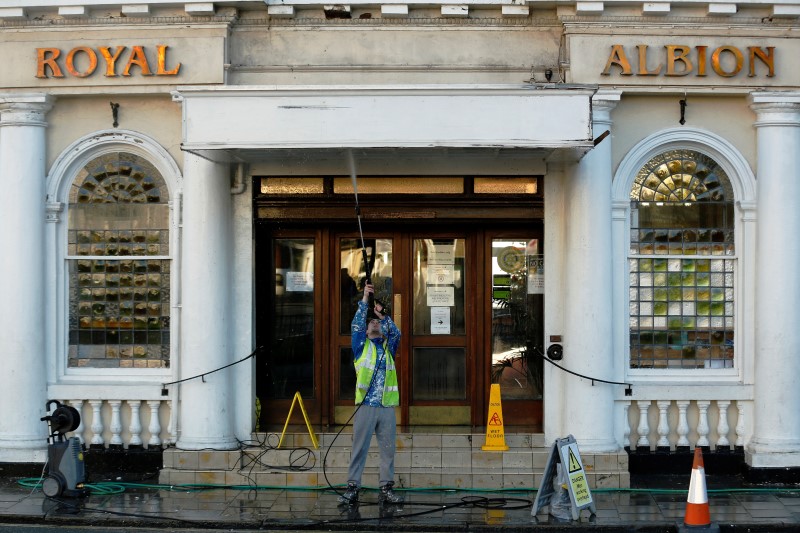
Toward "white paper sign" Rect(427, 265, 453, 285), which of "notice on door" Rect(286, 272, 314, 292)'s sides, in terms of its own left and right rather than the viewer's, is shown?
left

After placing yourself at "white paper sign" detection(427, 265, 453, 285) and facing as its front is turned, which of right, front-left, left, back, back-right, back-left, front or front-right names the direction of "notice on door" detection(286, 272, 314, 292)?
right

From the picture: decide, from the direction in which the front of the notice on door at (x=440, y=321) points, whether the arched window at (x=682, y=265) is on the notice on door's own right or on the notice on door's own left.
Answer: on the notice on door's own left

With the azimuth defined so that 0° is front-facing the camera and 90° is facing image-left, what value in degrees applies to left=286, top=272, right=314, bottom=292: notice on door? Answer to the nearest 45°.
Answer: approximately 0°

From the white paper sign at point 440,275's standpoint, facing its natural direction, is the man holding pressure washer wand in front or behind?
in front
